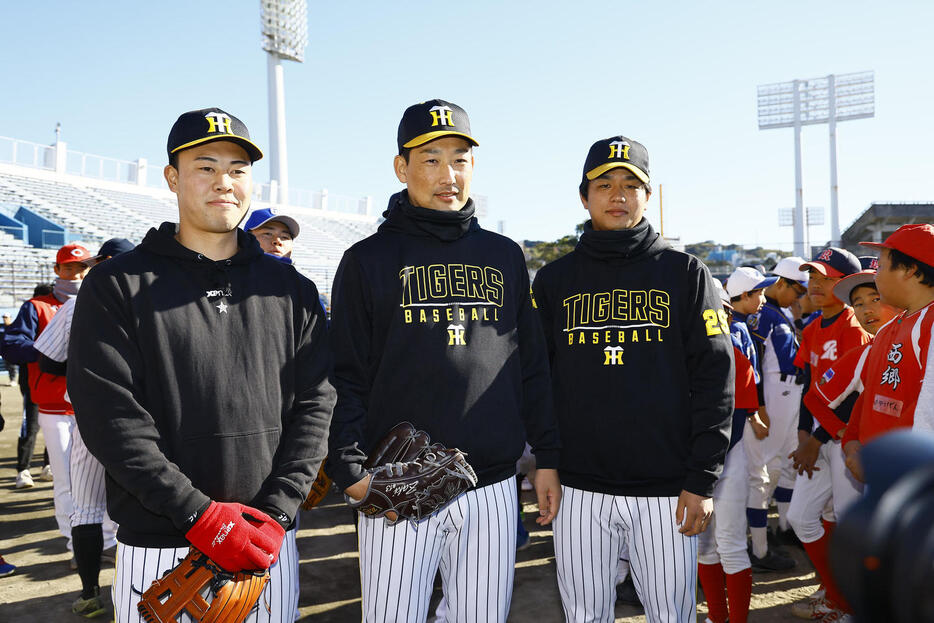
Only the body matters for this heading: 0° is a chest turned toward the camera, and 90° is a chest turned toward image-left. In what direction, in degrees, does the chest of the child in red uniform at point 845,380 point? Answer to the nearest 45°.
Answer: approximately 45°

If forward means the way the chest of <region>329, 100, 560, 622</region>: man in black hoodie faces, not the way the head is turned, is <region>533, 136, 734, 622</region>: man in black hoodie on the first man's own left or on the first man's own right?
on the first man's own left

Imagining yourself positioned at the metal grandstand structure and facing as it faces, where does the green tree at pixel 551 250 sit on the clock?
The green tree is roughly at 10 o'clock from the metal grandstand structure.

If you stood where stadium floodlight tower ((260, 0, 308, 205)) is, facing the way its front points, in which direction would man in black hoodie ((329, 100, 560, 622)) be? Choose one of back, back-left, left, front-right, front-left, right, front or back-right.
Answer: front-right

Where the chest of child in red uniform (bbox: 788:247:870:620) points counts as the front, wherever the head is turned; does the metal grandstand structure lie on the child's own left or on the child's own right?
on the child's own right

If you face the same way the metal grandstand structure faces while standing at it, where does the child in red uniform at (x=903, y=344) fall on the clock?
The child in red uniform is roughly at 1 o'clock from the metal grandstand structure.

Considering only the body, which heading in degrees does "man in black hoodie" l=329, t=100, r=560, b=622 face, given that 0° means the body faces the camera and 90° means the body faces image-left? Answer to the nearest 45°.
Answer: approximately 0°

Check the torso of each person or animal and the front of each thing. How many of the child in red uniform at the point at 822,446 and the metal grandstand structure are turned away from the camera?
0

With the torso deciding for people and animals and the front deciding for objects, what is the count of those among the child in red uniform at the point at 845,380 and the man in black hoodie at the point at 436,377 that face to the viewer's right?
0
